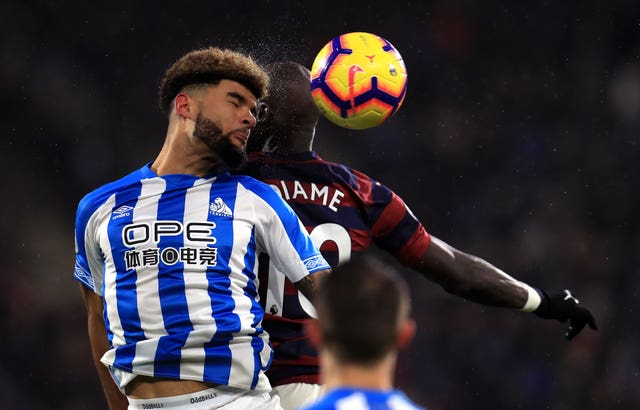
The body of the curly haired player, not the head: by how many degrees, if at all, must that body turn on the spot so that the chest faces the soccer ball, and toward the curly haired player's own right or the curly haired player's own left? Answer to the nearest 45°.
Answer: approximately 135° to the curly haired player's own left

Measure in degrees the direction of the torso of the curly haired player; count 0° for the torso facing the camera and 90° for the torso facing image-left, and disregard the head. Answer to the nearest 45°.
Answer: approximately 0°
